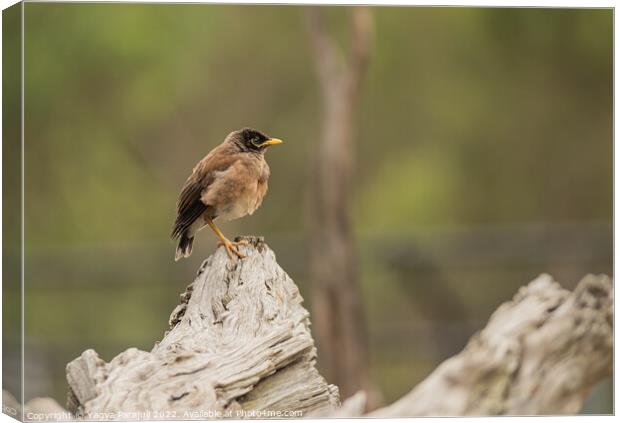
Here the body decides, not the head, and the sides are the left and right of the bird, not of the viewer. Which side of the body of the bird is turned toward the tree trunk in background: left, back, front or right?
left

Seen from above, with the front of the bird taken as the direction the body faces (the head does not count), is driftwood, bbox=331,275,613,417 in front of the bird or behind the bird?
in front

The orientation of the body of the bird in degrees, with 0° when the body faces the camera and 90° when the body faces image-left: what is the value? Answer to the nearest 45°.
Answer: approximately 270°
